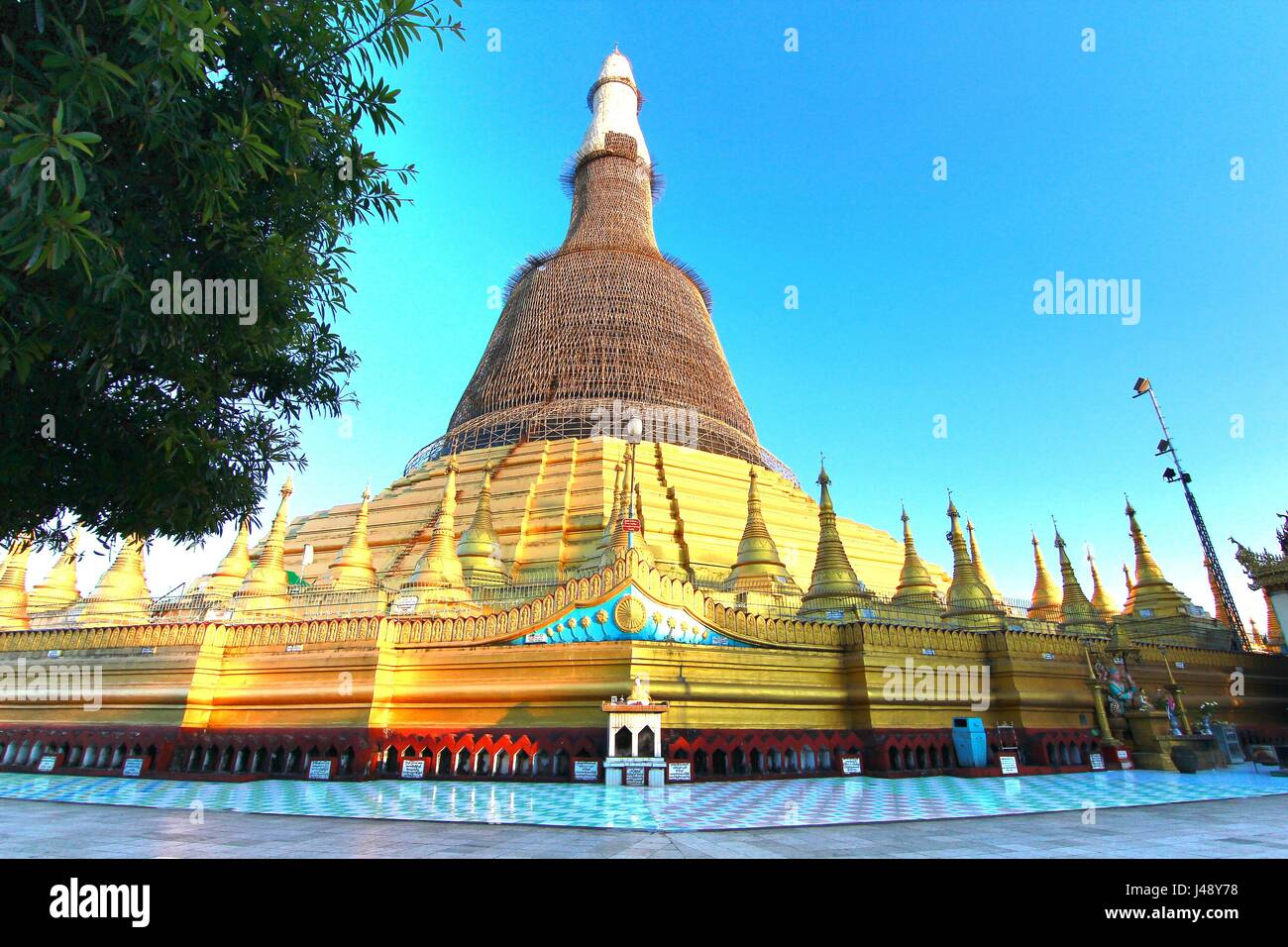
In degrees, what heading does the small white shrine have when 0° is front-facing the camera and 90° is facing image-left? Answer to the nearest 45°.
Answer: approximately 0°

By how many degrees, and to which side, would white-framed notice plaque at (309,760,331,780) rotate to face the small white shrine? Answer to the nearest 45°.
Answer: approximately 45° to its left

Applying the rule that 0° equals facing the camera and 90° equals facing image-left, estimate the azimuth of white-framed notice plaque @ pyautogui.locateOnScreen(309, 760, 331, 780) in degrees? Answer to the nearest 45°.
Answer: approximately 0°

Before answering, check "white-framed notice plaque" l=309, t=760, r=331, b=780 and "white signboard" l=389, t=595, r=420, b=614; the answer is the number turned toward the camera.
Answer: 2

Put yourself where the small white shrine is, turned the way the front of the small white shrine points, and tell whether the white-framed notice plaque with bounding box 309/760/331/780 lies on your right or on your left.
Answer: on your right

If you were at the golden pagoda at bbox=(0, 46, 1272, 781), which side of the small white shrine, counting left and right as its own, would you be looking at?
back
